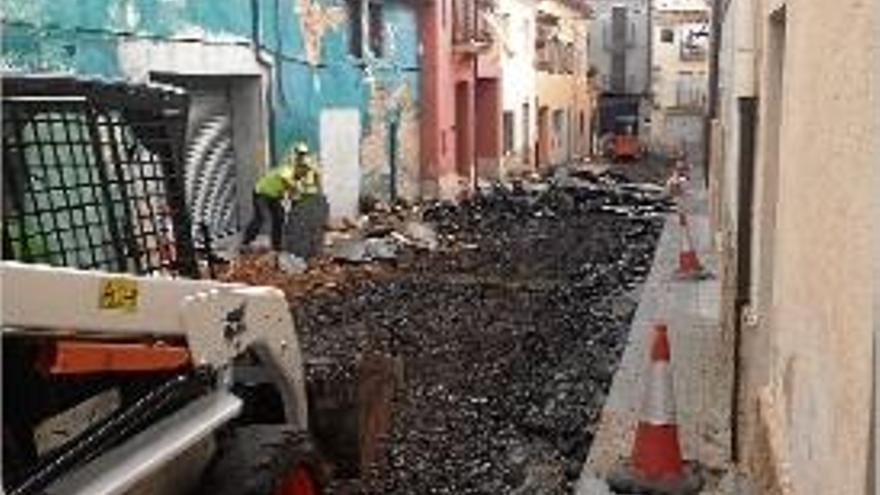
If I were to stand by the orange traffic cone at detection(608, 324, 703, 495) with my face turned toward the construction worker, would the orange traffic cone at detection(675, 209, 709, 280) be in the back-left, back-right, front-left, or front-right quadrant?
front-right

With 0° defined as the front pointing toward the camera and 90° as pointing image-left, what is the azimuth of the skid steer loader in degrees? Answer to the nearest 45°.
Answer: approximately 225°

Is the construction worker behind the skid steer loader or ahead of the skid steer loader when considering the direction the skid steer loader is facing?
ahead

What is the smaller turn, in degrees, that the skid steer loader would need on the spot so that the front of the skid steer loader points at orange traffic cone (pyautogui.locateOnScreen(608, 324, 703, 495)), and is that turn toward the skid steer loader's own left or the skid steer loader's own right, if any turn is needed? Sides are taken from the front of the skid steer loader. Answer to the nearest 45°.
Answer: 0° — it already faces it

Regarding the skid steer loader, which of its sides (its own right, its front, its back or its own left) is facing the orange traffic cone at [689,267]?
front
